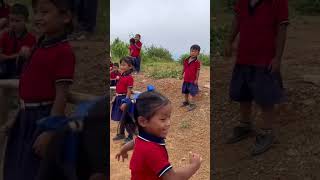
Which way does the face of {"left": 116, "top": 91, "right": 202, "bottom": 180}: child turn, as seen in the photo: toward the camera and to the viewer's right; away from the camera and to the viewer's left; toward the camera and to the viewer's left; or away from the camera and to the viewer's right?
toward the camera and to the viewer's right
